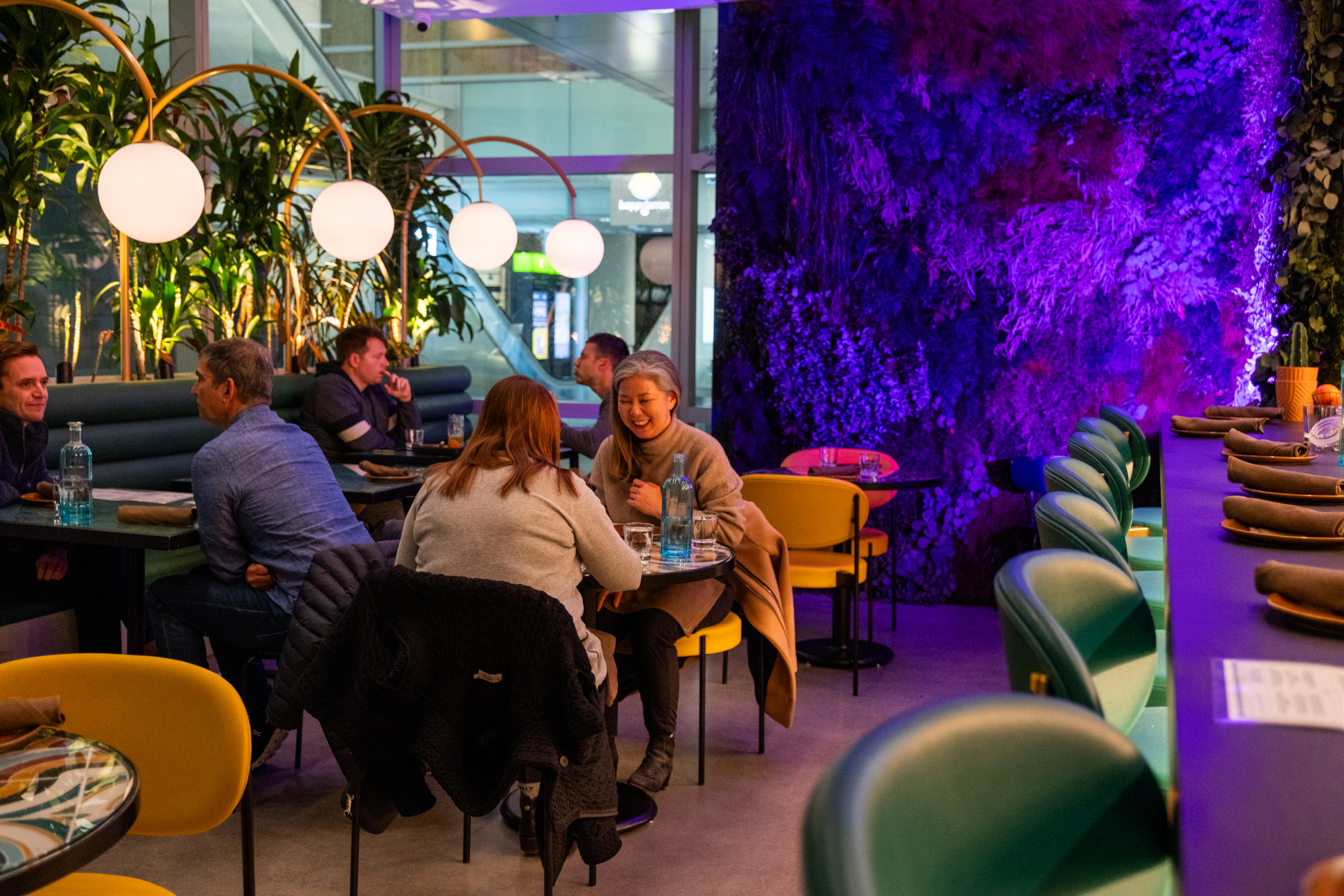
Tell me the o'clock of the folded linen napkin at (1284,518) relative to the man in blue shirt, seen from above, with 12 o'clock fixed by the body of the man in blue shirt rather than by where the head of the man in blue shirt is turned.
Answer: The folded linen napkin is roughly at 6 o'clock from the man in blue shirt.

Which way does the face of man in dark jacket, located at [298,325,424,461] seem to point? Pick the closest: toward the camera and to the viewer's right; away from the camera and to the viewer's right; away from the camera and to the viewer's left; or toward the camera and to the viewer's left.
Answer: toward the camera and to the viewer's right

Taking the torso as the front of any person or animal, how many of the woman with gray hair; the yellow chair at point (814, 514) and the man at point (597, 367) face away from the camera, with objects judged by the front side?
1

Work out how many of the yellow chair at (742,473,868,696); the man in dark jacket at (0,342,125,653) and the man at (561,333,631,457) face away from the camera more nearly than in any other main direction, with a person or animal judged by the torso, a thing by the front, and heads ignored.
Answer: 1

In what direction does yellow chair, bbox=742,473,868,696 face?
away from the camera

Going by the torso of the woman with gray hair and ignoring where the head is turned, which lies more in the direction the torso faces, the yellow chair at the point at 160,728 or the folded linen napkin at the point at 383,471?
the yellow chair

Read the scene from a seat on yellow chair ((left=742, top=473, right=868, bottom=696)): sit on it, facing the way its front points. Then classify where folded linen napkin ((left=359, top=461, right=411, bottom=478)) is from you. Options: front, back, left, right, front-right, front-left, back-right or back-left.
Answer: left

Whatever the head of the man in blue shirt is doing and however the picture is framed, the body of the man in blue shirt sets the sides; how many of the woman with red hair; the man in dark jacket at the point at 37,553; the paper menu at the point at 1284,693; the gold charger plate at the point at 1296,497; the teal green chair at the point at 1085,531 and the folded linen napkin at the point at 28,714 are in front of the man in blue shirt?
1

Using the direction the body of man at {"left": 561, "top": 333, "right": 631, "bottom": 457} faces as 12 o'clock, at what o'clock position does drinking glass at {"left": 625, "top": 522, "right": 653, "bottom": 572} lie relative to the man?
The drinking glass is roughly at 9 o'clock from the man.

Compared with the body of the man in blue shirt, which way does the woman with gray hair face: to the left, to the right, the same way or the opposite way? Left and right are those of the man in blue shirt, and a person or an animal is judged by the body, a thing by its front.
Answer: to the left

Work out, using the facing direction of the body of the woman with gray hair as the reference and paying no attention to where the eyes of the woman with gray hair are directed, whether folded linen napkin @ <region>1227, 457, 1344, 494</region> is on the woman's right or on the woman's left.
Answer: on the woman's left

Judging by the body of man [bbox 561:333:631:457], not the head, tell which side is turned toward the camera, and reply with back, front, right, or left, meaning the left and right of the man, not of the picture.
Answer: left

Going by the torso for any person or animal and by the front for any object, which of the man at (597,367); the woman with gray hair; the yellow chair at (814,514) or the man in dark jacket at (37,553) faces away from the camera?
the yellow chair

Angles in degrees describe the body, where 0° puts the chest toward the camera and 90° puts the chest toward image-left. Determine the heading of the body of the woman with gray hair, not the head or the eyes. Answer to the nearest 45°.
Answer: approximately 45°

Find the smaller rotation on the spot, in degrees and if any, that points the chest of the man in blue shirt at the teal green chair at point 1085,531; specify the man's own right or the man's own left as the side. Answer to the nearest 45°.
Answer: approximately 180°

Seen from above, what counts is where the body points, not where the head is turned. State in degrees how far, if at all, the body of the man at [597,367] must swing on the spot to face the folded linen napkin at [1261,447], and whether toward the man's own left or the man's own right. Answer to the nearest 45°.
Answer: approximately 135° to the man's own left

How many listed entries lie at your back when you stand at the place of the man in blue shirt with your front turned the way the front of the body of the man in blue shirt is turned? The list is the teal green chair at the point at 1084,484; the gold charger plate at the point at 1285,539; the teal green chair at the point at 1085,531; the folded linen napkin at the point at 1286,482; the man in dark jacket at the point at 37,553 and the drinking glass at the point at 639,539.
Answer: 5

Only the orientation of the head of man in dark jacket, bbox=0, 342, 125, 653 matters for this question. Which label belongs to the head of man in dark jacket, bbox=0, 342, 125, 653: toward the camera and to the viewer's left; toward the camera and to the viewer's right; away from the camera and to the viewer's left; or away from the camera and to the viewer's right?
toward the camera and to the viewer's right

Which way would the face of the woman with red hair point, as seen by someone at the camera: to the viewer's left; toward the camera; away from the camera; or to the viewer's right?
away from the camera

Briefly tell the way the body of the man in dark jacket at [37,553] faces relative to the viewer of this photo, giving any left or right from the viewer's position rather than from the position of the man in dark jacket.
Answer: facing the viewer and to the right of the viewer
